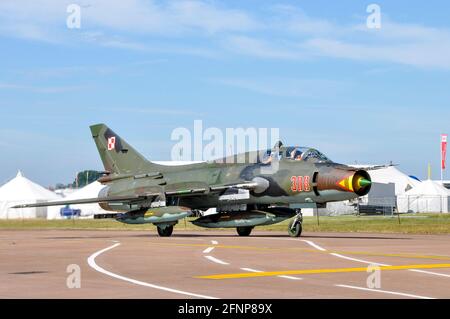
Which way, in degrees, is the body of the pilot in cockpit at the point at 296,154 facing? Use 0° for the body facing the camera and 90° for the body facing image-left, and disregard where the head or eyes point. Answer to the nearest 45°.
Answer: approximately 315°

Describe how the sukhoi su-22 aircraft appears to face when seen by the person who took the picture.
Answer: facing the viewer and to the right of the viewer
